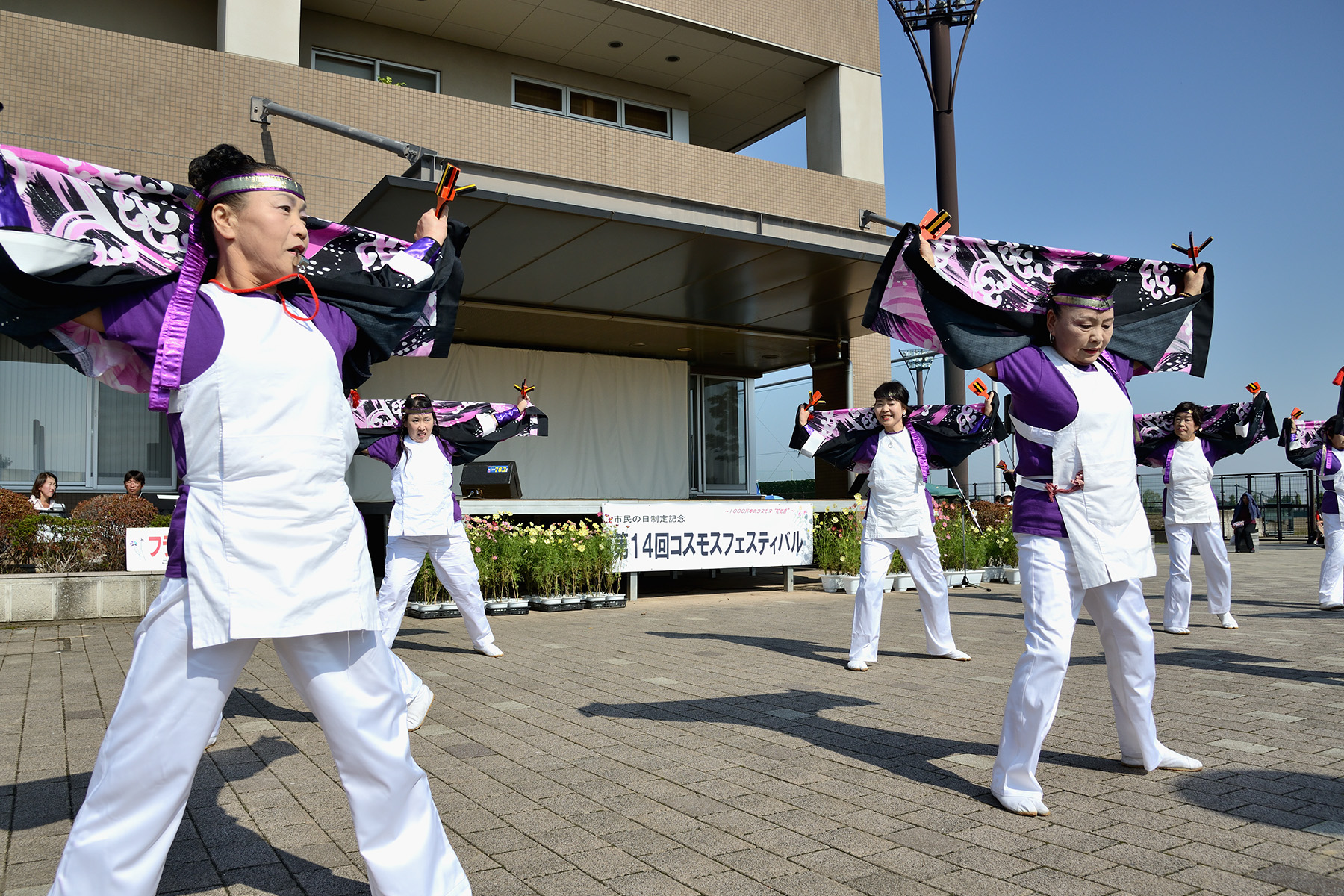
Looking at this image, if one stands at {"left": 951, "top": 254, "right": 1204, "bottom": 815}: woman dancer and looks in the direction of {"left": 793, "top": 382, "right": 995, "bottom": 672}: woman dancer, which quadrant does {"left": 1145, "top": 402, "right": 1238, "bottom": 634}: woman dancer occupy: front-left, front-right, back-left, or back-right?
front-right

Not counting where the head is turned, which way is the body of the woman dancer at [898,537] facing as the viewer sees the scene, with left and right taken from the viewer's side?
facing the viewer

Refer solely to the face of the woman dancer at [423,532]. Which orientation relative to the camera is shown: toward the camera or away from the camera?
toward the camera

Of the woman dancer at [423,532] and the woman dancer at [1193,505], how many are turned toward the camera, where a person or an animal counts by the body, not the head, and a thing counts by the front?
2

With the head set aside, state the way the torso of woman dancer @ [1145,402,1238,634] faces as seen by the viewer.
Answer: toward the camera

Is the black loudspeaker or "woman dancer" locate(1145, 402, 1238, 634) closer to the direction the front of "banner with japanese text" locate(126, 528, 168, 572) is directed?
the woman dancer

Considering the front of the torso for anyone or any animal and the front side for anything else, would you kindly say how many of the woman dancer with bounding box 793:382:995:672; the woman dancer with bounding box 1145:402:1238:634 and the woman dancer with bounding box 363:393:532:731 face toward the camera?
3

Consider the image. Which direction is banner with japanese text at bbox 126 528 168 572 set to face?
toward the camera

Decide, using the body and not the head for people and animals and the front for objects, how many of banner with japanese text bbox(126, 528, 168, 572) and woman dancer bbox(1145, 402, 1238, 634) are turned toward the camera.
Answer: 2

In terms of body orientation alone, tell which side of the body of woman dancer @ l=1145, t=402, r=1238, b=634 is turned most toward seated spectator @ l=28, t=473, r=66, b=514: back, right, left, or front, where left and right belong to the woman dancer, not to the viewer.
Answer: right

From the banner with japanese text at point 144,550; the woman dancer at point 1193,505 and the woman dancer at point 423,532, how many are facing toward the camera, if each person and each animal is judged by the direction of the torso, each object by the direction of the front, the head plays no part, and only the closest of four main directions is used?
3

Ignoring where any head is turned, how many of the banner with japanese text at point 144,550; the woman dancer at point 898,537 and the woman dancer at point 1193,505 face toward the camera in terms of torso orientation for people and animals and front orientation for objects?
3

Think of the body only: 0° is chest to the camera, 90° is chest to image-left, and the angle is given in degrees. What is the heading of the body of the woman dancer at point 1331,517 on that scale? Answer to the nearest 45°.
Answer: approximately 315°

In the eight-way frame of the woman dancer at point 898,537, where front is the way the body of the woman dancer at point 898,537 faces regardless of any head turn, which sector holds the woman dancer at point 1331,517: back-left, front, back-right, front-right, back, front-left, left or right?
back-left

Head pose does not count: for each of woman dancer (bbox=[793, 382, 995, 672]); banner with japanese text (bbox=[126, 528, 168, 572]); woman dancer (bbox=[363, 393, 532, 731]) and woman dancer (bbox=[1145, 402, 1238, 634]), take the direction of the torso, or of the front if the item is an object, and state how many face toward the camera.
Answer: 4

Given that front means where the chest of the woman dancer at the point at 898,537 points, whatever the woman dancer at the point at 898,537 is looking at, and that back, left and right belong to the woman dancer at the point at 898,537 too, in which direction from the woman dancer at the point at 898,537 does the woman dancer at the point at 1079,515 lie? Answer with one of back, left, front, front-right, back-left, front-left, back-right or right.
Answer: front

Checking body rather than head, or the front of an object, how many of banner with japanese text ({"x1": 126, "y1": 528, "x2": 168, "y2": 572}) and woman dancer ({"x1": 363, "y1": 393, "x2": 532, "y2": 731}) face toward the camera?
2

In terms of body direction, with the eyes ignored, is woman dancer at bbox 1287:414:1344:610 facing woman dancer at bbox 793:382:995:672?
no

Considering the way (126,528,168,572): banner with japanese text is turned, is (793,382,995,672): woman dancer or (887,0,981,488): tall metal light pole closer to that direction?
the woman dancer
